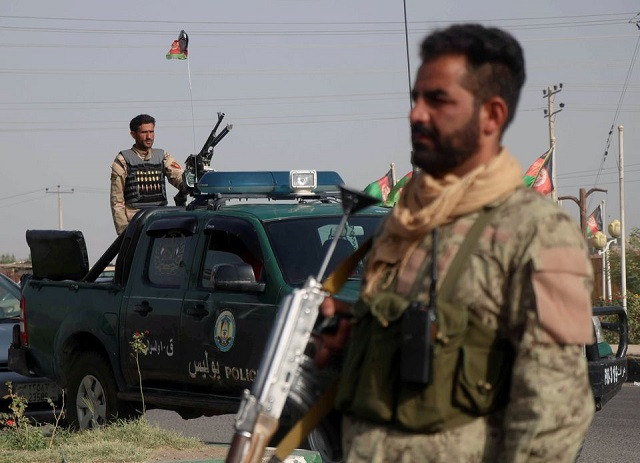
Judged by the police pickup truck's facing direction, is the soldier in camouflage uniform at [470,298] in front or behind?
in front

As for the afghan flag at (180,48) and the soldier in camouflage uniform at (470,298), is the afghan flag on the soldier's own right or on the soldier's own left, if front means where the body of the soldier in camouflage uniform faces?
on the soldier's own right

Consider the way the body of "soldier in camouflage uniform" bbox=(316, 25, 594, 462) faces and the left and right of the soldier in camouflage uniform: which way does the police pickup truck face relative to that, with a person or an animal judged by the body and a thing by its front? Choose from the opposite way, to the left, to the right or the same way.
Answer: to the left

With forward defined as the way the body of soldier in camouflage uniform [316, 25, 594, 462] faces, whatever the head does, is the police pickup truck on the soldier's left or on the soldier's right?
on the soldier's right

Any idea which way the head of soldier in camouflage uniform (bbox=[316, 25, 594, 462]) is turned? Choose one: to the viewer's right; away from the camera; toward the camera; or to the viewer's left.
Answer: to the viewer's left

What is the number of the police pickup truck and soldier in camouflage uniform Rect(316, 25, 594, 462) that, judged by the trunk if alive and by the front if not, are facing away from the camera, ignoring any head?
0
